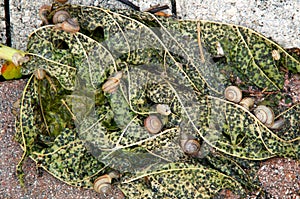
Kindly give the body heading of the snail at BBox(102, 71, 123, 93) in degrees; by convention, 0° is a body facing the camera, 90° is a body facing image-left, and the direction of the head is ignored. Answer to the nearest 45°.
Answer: approximately 45°
